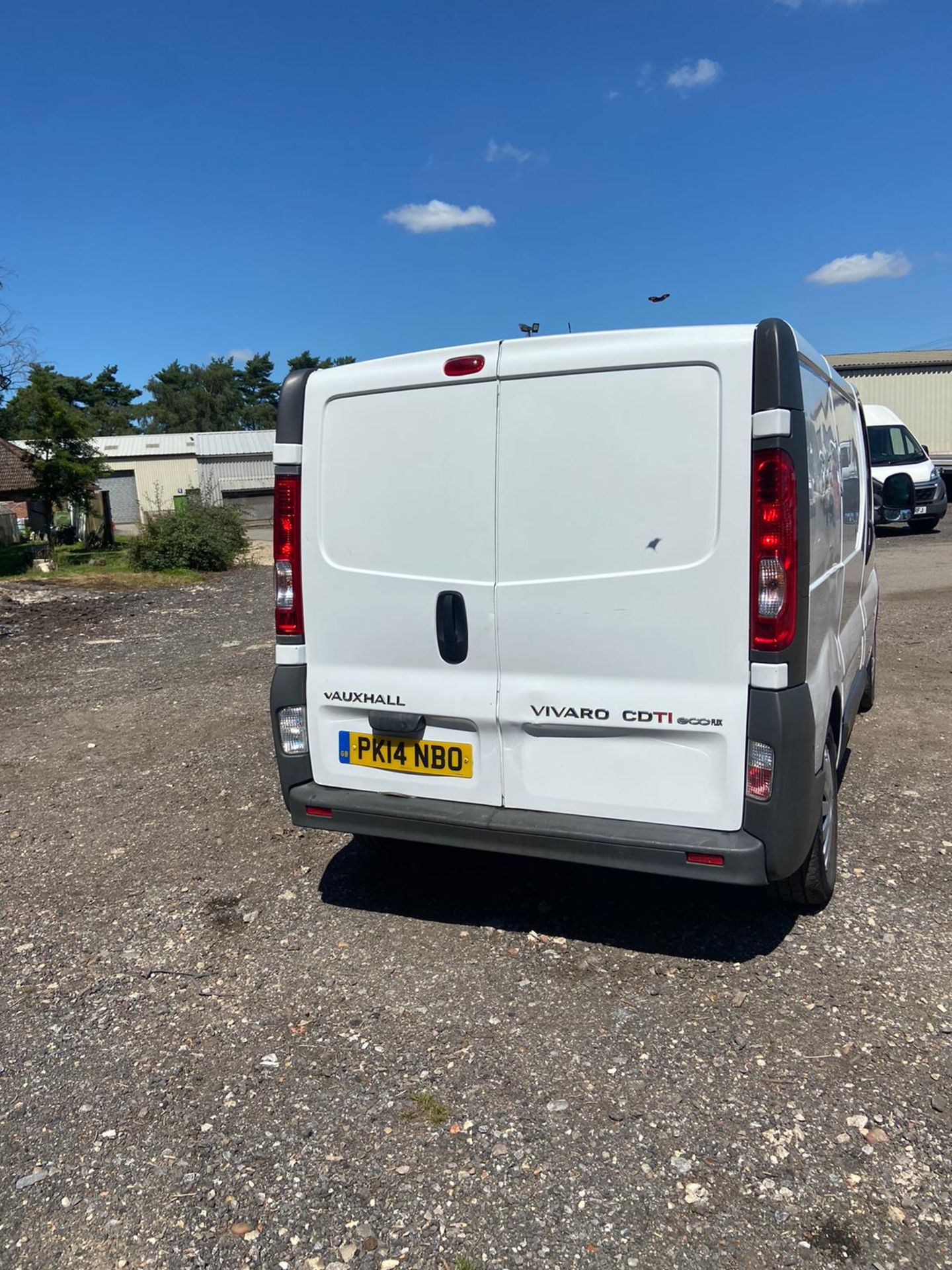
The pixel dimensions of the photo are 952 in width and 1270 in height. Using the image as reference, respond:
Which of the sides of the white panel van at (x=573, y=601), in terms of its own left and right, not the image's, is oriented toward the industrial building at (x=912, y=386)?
front

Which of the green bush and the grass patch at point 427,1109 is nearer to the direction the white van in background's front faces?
the grass patch

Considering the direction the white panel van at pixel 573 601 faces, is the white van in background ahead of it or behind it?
ahead

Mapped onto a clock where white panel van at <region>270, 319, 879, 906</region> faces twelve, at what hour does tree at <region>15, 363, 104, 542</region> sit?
The tree is roughly at 11 o'clock from the white panel van.

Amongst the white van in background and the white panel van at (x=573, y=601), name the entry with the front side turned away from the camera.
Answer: the white panel van

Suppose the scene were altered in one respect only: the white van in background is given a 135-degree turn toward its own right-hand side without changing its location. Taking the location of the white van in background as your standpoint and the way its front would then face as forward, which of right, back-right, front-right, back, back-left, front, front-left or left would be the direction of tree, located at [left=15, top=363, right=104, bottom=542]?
front

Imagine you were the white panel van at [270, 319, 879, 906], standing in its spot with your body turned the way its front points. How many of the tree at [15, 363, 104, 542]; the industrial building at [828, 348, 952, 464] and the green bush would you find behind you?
0

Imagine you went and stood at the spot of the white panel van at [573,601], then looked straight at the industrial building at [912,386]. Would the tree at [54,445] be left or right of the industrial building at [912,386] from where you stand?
left

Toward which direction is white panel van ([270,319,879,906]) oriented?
away from the camera

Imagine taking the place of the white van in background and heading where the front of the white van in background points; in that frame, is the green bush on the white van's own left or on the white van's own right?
on the white van's own right

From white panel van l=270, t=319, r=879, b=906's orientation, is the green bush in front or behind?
in front

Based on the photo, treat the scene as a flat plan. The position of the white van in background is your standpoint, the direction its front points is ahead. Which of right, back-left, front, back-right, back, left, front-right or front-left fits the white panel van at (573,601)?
front-right

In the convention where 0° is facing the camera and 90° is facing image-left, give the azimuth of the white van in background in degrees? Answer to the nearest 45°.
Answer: approximately 315°

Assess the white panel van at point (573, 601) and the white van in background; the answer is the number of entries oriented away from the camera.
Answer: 1

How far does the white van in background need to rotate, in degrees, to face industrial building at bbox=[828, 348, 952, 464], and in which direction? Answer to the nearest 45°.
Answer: approximately 135° to its left

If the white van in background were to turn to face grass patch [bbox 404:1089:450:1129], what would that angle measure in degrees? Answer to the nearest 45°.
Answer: approximately 45° to its right

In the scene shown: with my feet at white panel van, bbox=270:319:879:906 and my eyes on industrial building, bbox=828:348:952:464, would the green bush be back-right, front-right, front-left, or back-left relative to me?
front-left
